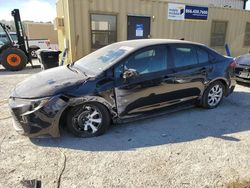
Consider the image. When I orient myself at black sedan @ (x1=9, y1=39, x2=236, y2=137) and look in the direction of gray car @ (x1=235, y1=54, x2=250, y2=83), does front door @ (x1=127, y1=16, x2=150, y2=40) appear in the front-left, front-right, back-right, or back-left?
front-left

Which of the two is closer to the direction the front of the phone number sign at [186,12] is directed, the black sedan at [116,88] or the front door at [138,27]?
the black sedan

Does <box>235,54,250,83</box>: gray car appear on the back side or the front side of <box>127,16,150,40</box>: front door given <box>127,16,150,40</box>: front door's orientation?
on the front side

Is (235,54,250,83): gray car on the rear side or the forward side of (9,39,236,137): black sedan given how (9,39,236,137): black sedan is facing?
on the rear side

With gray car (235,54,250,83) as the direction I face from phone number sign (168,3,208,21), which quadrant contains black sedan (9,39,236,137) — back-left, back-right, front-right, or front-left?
front-right

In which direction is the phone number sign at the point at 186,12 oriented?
toward the camera

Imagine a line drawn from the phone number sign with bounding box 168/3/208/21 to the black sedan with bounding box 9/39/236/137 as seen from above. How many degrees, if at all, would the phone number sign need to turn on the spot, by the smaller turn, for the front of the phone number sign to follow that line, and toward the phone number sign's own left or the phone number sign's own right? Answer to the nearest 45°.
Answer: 0° — it already faces it

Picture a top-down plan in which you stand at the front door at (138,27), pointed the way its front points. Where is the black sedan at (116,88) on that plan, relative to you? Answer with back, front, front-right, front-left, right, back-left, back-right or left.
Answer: front

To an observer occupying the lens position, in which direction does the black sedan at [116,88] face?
facing the viewer and to the left of the viewer

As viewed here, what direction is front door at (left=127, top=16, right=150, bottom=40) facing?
toward the camera

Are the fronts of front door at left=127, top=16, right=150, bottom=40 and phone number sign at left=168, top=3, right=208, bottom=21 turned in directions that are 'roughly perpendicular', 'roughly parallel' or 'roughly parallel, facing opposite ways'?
roughly parallel

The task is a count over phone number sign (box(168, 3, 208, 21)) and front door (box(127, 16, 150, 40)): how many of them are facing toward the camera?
2

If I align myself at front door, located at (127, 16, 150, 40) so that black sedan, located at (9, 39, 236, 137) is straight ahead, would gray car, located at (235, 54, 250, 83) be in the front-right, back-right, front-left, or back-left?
front-left
